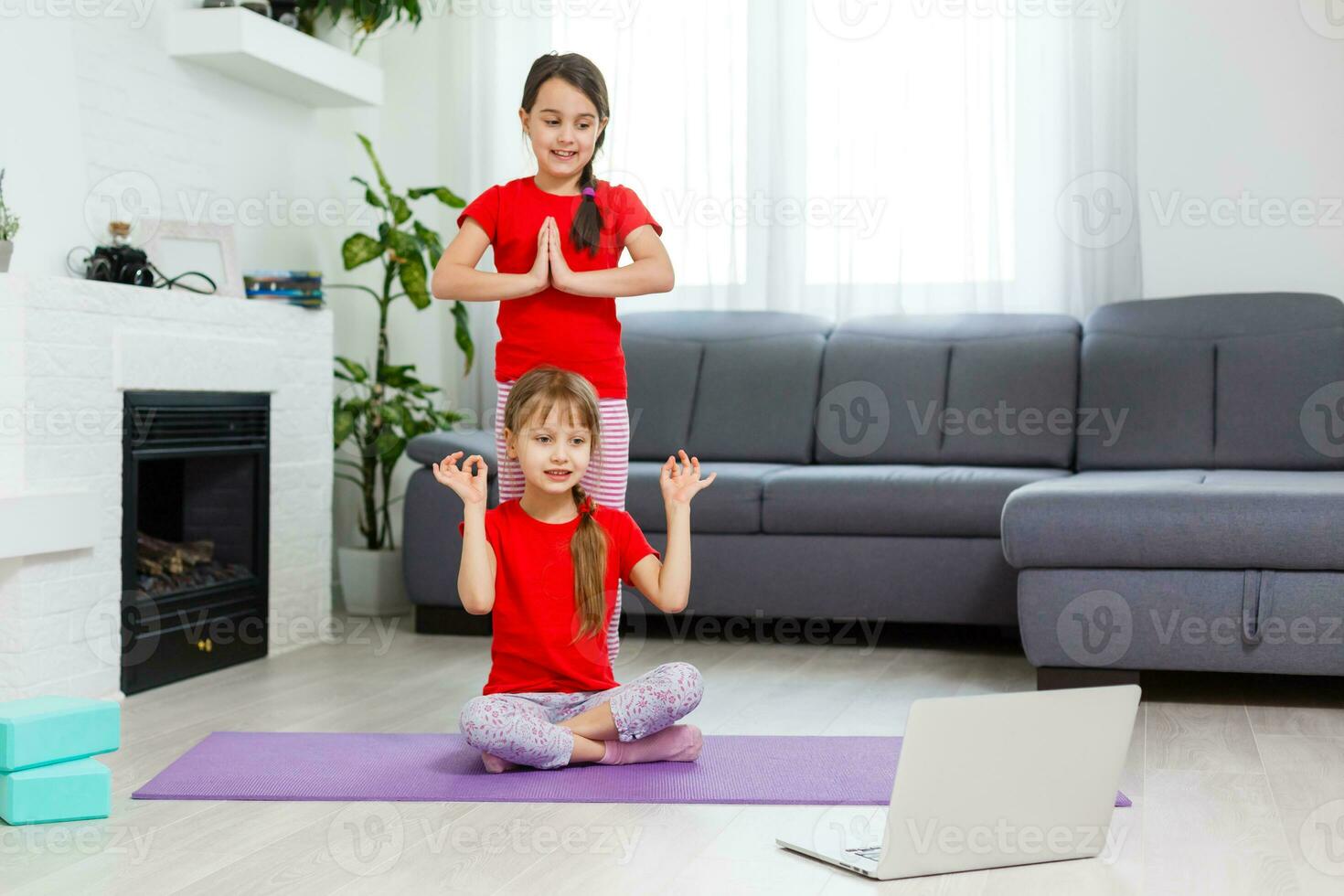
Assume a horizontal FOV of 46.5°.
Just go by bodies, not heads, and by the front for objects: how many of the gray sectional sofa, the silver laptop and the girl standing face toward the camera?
2

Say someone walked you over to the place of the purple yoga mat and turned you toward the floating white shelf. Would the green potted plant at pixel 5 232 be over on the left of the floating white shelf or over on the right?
left

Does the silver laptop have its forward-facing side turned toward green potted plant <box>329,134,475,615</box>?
yes

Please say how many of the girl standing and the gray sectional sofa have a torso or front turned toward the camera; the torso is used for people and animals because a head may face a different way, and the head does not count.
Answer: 2

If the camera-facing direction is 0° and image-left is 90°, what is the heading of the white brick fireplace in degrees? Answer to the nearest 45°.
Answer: approximately 315°

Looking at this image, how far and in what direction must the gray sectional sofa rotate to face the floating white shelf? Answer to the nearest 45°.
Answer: approximately 90° to its right

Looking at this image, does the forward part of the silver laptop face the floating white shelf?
yes

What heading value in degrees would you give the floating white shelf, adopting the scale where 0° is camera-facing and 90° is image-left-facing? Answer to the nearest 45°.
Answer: approximately 315°

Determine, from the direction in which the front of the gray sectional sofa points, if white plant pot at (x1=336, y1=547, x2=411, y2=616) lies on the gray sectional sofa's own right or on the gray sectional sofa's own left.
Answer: on the gray sectional sofa's own right
